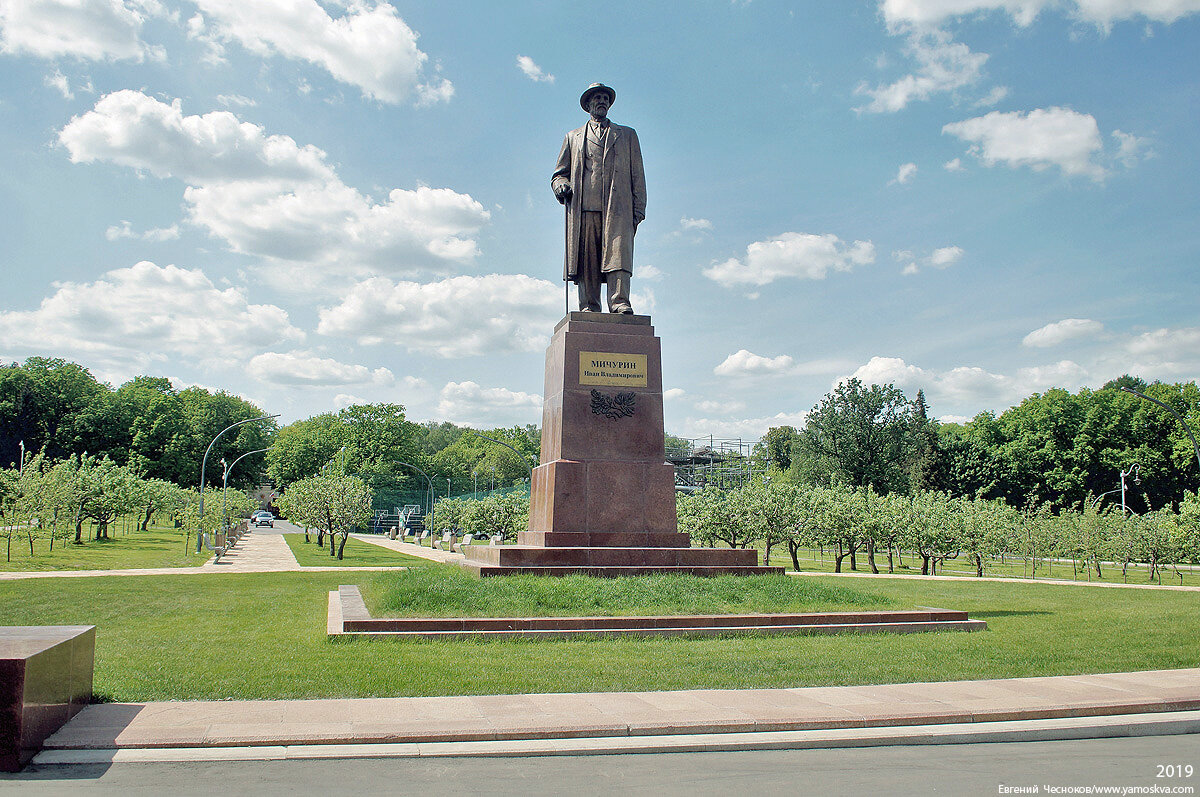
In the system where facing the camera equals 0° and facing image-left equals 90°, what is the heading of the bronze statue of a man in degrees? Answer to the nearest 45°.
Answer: approximately 0°

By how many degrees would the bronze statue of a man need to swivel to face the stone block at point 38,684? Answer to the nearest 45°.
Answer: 0° — it already faces it

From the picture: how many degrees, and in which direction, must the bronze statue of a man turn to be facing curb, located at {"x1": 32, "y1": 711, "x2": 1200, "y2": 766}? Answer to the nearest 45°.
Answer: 0° — it already faces it
